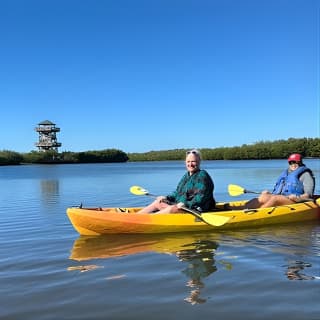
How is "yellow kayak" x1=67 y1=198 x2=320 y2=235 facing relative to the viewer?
to the viewer's left

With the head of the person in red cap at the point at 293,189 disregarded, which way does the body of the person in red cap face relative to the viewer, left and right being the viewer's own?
facing the viewer and to the left of the viewer

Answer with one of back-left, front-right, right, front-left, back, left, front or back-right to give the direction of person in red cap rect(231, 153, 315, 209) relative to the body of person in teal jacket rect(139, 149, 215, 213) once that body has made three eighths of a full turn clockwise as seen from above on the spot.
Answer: front-right

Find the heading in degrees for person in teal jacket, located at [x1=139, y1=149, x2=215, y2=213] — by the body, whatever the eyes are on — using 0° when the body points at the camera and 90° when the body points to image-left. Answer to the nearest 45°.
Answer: approximately 45°
